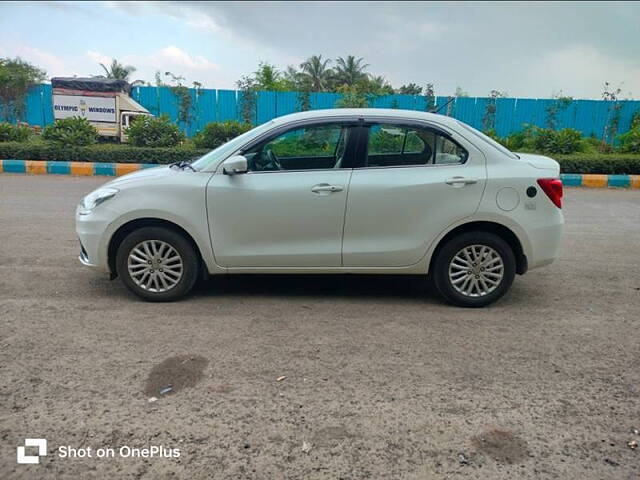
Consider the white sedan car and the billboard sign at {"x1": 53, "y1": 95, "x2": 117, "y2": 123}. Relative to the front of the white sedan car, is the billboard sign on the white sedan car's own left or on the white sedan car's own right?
on the white sedan car's own right

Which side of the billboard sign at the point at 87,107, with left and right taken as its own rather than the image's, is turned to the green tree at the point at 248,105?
left

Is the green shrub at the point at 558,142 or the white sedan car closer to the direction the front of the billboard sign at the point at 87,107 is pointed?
the white sedan car

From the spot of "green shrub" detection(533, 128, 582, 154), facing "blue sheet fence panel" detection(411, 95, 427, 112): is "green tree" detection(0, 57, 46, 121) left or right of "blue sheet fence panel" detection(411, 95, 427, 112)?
left

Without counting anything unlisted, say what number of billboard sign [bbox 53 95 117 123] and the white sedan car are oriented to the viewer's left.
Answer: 1

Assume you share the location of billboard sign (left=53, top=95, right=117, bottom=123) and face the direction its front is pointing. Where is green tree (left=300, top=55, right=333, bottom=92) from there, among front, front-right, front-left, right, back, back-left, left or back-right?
back-left

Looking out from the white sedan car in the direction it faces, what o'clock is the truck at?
The truck is roughly at 2 o'clock from the white sedan car.

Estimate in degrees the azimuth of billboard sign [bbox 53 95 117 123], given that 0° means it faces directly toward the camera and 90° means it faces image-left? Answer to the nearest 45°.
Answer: approximately 0°

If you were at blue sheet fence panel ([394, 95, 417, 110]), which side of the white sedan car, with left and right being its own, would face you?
right

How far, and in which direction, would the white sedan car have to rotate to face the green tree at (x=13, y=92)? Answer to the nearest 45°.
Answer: approximately 45° to its right

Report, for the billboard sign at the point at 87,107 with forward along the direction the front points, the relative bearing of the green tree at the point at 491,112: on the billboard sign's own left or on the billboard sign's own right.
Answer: on the billboard sign's own left

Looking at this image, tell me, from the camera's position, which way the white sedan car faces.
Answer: facing to the left of the viewer

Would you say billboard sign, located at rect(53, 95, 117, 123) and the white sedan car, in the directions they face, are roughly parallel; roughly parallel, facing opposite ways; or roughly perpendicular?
roughly perpendicular

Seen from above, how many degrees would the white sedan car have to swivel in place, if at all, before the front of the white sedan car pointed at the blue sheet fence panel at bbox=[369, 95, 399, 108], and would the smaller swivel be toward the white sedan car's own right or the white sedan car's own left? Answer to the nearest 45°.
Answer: approximately 90° to the white sedan car's own right

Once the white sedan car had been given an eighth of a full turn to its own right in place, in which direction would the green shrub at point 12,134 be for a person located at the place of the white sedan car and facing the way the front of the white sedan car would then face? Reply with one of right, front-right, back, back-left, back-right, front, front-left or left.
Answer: front
